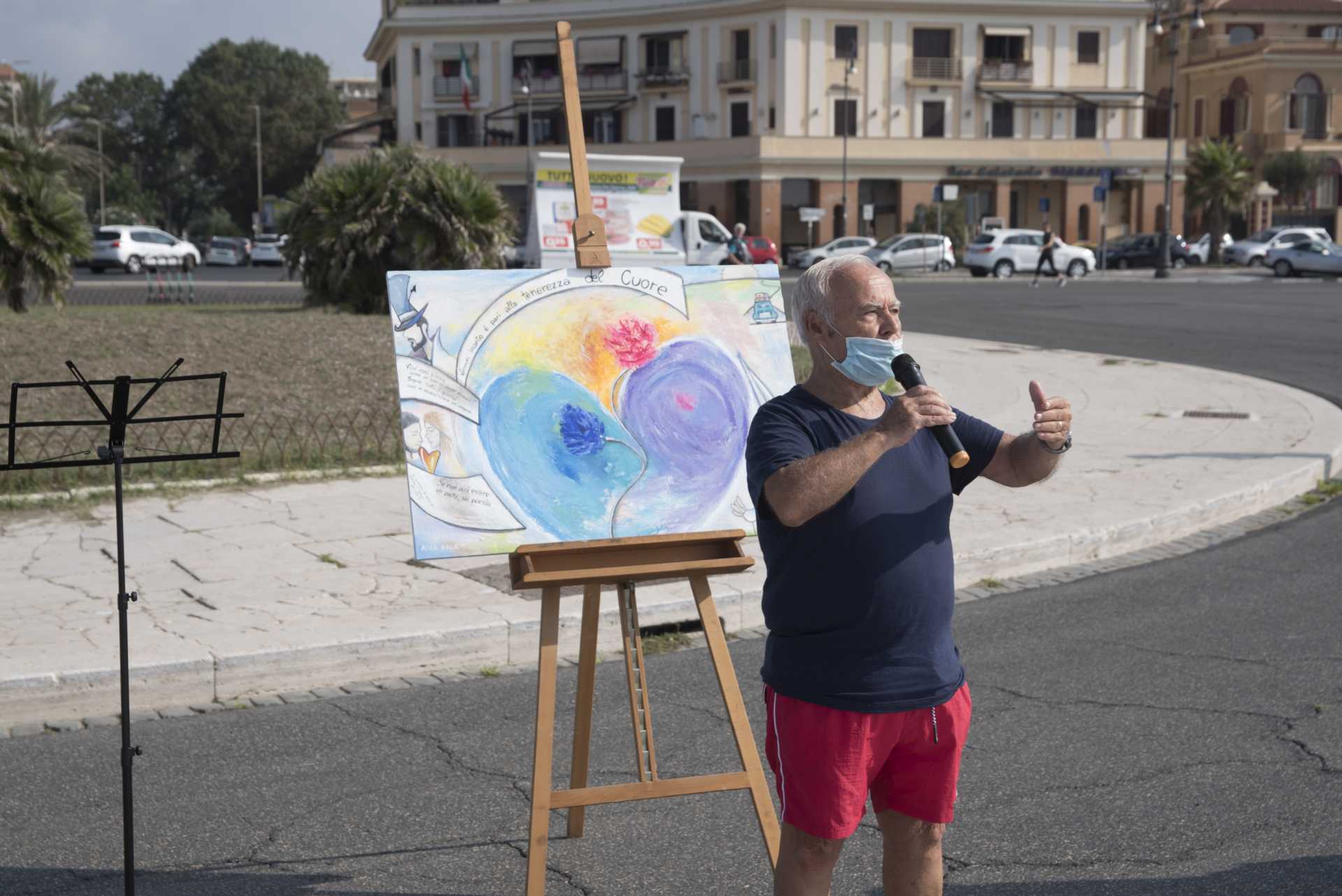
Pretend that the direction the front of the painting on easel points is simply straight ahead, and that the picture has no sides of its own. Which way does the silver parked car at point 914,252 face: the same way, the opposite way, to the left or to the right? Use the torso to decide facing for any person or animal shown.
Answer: to the right

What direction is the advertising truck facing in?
to the viewer's right

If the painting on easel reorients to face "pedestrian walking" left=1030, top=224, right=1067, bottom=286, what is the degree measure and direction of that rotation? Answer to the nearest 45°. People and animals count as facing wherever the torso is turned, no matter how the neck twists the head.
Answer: approximately 180°

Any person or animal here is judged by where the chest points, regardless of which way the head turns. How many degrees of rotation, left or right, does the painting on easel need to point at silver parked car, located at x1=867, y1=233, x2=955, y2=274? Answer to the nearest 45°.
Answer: approximately 180°

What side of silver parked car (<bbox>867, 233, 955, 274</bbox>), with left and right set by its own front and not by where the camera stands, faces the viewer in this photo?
left

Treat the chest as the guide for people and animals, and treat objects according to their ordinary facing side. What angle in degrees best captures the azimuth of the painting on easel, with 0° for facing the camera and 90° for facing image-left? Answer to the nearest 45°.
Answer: approximately 0°

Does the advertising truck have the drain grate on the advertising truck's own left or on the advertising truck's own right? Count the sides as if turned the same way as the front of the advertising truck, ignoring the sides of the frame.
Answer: on the advertising truck's own right

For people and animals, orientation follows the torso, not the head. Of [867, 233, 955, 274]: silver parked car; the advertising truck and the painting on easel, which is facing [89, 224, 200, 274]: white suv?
the silver parked car

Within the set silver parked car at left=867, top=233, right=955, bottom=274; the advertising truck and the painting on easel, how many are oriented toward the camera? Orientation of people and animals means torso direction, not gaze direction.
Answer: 1

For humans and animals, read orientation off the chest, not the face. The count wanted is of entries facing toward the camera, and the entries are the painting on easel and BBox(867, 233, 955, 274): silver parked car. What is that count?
1

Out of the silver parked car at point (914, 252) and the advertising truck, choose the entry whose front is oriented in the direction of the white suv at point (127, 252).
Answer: the silver parked car

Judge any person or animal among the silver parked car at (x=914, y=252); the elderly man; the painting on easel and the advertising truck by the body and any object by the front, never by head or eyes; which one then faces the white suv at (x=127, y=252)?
the silver parked car
